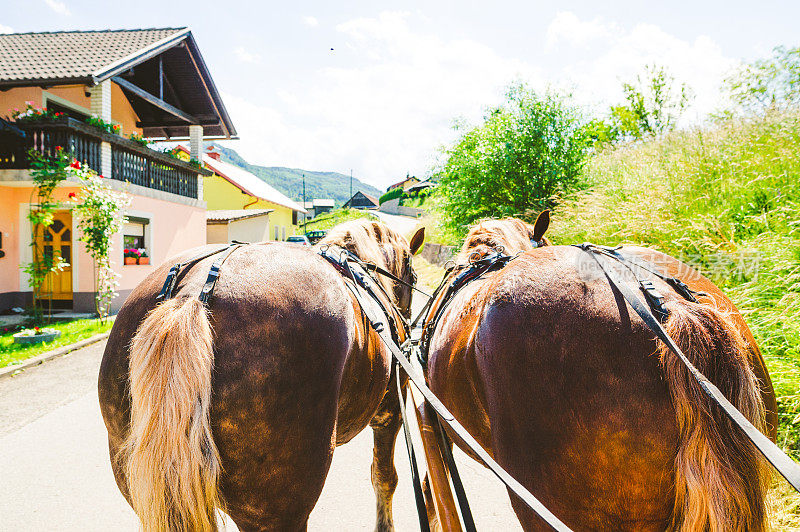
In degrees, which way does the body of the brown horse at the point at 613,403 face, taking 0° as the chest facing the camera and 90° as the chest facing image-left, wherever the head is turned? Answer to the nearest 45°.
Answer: approximately 135°

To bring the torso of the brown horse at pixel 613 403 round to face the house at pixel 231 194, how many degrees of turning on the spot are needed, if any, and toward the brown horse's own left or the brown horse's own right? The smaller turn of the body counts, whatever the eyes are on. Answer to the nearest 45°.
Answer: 0° — it already faces it

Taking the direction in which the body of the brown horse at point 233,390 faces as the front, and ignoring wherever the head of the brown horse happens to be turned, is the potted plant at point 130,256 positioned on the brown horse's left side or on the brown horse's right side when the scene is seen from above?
on the brown horse's left side

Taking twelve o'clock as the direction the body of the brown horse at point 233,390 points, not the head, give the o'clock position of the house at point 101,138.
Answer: The house is roughly at 10 o'clock from the brown horse.

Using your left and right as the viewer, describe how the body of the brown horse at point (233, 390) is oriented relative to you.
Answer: facing away from the viewer and to the right of the viewer

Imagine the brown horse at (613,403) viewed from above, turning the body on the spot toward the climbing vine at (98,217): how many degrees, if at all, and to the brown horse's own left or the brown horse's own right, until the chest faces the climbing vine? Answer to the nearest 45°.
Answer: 0° — it already faces it

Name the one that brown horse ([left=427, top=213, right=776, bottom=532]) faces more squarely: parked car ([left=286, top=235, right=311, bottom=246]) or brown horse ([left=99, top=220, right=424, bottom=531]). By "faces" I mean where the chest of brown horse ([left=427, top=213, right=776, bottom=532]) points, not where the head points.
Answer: the parked car
